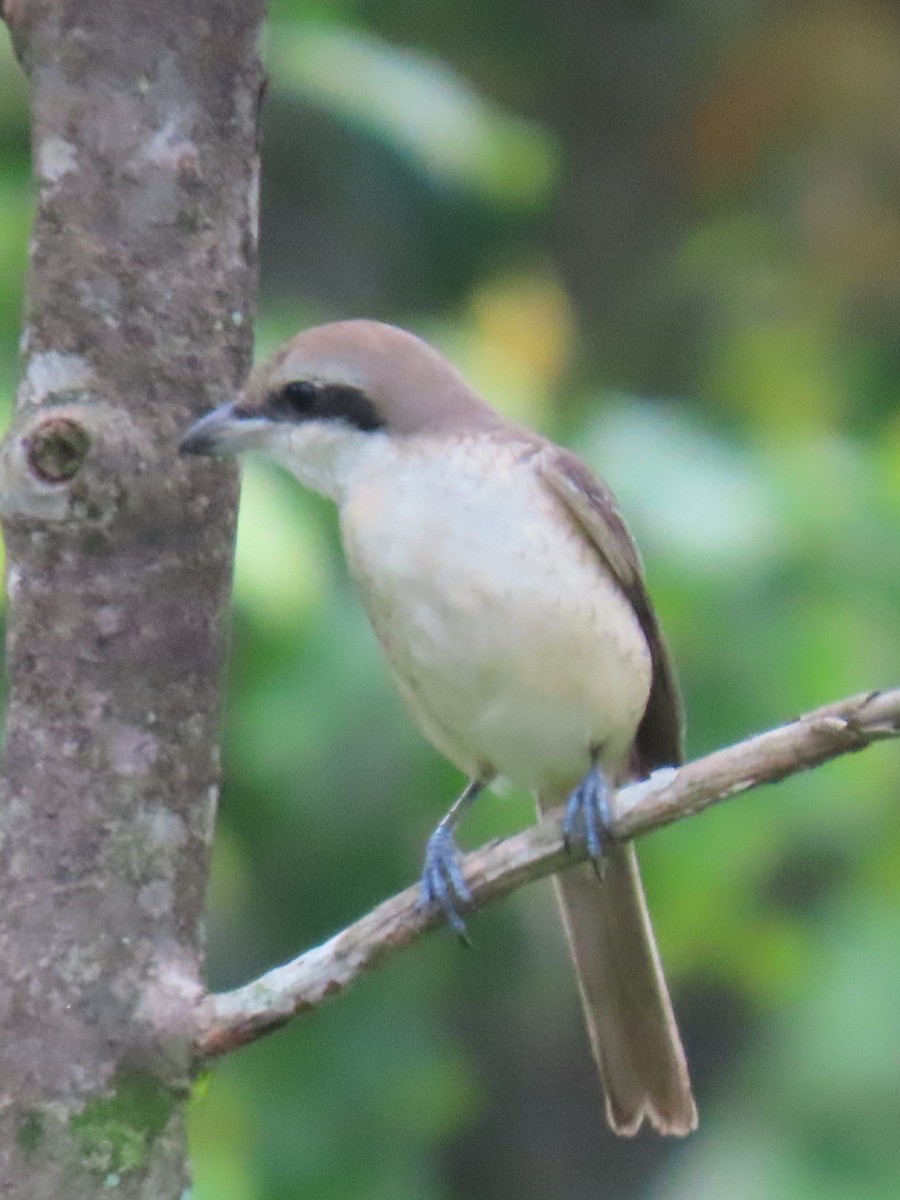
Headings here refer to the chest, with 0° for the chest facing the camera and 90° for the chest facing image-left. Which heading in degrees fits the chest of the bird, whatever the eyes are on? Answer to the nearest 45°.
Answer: approximately 45°

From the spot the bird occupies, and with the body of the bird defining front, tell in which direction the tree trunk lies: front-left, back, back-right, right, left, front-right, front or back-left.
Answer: front
